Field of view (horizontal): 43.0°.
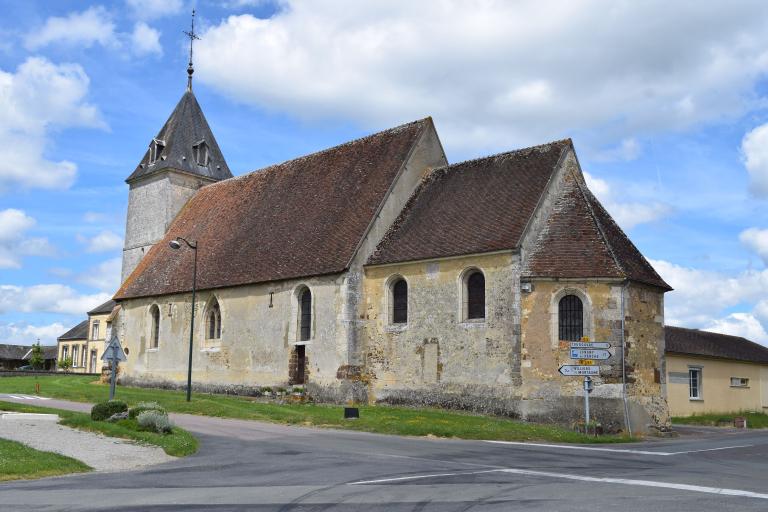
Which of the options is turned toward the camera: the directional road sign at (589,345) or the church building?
the directional road sign

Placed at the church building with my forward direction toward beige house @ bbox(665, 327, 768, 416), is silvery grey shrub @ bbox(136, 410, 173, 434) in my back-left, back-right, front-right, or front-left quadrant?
back-right

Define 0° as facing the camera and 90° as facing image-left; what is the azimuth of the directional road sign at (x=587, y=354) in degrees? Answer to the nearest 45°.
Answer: approximately 0°

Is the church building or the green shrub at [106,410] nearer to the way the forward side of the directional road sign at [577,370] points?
the green shrub

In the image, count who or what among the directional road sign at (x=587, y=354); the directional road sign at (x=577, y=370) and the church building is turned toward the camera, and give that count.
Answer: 2

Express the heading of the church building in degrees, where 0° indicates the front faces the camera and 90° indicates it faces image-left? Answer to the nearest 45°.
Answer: approximately 135°

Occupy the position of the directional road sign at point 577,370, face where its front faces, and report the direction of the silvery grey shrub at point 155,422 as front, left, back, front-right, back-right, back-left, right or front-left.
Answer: front-right

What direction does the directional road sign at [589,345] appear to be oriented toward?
toward the camera

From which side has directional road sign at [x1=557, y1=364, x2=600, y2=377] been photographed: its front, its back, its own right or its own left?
front

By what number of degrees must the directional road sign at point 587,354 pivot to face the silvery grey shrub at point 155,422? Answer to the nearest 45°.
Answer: approximately 45° to its right

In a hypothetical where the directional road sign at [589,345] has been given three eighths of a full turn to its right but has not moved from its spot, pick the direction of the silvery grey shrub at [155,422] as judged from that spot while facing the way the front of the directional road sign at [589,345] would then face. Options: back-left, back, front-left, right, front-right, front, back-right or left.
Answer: left

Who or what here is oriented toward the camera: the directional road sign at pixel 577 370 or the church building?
the directional road sign
